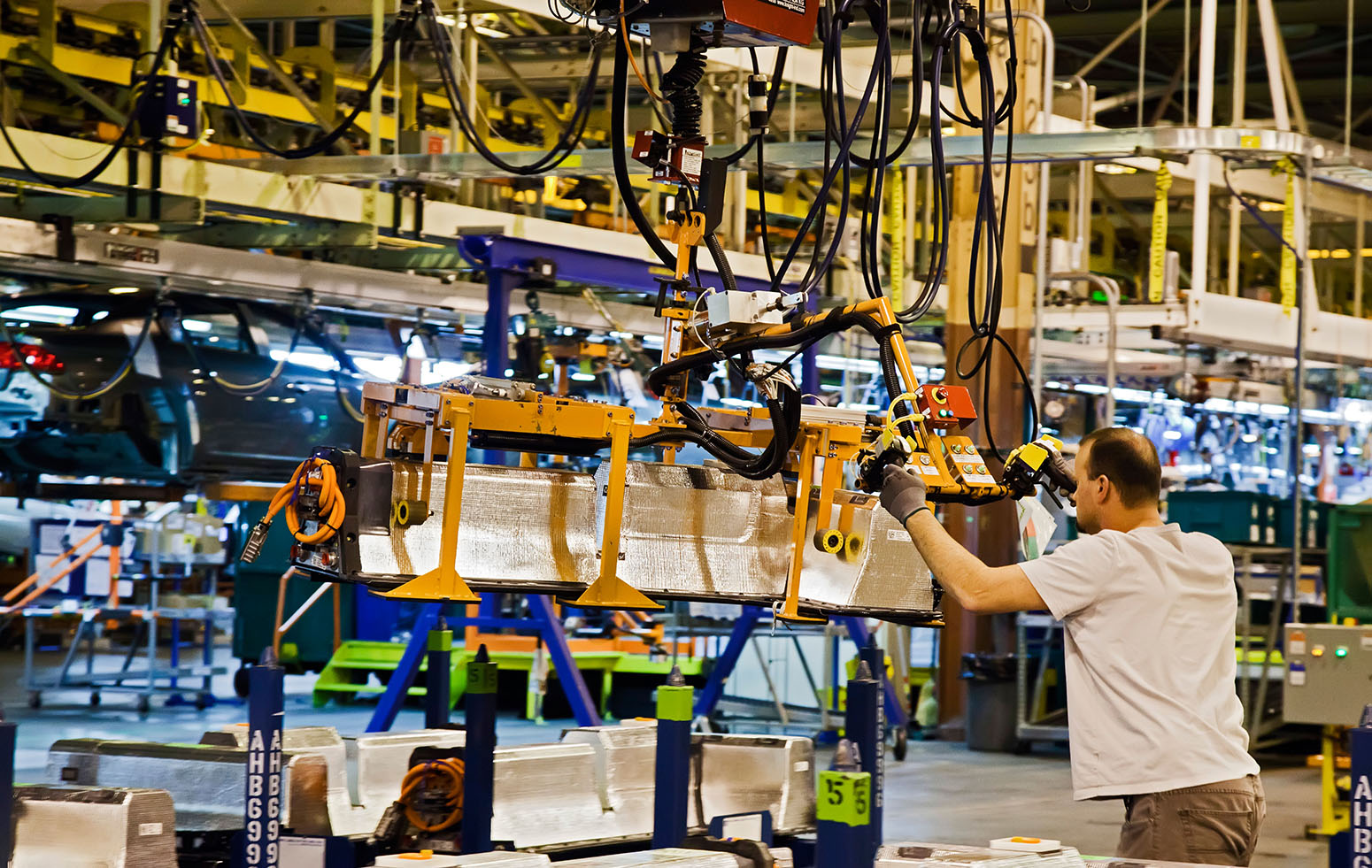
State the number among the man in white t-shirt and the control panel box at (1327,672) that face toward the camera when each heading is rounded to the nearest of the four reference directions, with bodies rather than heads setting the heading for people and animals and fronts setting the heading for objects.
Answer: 1

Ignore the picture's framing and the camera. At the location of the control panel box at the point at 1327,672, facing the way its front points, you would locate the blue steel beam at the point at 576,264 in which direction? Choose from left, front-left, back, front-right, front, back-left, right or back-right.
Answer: right

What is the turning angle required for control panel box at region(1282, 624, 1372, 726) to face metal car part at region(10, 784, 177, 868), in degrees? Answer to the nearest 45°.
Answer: approximately 45° to its right

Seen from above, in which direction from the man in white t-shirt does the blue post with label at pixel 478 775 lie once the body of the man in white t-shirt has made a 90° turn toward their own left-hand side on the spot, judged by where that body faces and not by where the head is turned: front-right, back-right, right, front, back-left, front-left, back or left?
right

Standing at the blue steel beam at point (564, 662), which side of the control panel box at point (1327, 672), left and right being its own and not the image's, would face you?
right

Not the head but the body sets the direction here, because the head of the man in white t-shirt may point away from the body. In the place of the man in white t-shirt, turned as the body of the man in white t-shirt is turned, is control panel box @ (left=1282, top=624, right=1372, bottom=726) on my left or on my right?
on my right

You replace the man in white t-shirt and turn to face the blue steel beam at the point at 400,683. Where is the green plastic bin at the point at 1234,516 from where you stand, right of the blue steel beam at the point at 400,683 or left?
right

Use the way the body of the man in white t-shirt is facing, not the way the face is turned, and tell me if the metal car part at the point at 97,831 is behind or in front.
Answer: in front

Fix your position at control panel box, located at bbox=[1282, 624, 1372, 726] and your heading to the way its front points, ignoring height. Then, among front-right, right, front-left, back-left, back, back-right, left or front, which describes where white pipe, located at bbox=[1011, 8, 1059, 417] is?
back-right

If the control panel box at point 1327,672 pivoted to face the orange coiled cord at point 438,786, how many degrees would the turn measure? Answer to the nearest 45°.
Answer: approximately 45° to its right

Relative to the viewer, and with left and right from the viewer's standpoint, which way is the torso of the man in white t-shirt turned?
facing away from the viewer and to the left of the viewer

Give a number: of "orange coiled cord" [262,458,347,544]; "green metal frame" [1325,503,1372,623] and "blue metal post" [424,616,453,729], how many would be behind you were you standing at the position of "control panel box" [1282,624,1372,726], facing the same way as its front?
1

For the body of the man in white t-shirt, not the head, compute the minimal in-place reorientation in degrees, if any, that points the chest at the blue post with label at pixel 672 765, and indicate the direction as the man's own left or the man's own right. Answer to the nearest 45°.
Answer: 0° — they already face it

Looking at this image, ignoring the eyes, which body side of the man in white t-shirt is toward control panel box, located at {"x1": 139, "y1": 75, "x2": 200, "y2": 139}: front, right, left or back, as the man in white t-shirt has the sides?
front

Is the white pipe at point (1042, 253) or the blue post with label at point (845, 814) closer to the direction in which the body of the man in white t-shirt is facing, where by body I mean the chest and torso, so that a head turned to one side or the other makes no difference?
the white pipe
